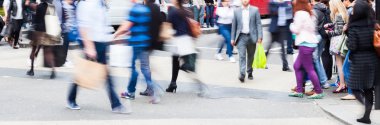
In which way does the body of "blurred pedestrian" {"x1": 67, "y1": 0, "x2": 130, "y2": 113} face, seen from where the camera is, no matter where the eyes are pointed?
to the viewer's right

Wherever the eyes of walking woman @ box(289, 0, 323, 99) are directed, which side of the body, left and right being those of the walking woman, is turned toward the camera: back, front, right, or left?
left

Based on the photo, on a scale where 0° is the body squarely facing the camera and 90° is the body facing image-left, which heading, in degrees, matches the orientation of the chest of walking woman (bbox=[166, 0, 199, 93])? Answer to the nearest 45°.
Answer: approximately 90°

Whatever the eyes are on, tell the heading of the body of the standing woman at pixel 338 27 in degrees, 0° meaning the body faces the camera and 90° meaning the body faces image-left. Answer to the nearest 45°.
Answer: approximately 90°

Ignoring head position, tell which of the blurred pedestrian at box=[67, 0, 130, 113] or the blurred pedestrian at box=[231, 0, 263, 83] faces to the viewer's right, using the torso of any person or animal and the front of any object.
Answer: the blurred pedestrian at box=[67, 0, 130, 113]

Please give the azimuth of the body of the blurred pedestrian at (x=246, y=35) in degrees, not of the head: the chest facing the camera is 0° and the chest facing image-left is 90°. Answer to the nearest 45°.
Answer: approximately 0°

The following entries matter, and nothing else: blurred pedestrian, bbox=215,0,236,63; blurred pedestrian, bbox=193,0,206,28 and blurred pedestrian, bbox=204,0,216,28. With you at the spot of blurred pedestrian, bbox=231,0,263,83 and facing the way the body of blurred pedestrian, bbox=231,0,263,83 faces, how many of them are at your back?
3
